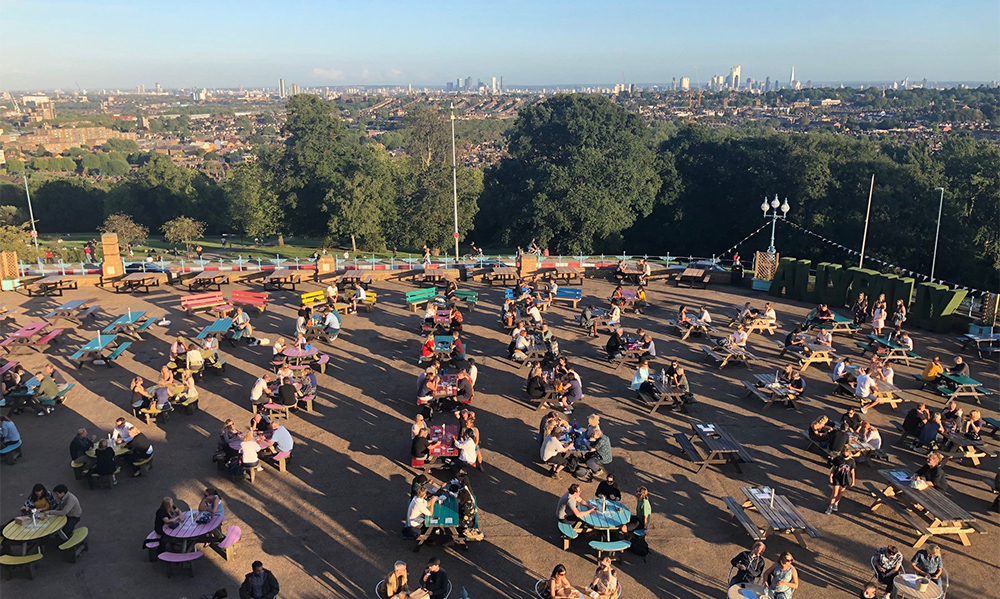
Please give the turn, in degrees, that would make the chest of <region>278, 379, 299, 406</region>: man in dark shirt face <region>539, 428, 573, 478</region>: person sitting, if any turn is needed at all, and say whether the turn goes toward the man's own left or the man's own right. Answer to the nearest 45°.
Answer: approximately 135° to the man's own right

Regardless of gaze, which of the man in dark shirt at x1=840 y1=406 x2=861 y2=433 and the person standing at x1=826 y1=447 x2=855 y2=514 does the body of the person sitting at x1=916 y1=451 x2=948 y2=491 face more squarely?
the person standing

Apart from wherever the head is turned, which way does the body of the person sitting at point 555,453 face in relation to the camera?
to the viewer's right

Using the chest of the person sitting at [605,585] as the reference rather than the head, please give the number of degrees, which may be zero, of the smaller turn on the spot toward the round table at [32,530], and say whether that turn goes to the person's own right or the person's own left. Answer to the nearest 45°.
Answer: approximately 90° to the person's own right

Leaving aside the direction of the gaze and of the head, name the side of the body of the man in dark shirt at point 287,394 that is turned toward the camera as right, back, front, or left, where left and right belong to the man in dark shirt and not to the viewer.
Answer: back

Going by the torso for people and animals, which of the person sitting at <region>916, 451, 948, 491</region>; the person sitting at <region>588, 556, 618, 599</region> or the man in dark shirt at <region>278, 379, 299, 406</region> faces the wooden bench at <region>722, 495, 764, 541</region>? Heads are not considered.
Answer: the person sitting at <region>916, 451, 948, 491</region>

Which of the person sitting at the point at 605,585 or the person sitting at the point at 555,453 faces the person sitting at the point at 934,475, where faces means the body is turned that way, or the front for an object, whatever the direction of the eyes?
the person sitting at the point at 555,453

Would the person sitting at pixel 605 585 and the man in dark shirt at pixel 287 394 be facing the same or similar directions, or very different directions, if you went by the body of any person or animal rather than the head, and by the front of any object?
very different directions

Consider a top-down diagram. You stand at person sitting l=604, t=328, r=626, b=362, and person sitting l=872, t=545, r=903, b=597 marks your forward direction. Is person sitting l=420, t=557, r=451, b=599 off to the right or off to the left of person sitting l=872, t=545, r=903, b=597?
right
